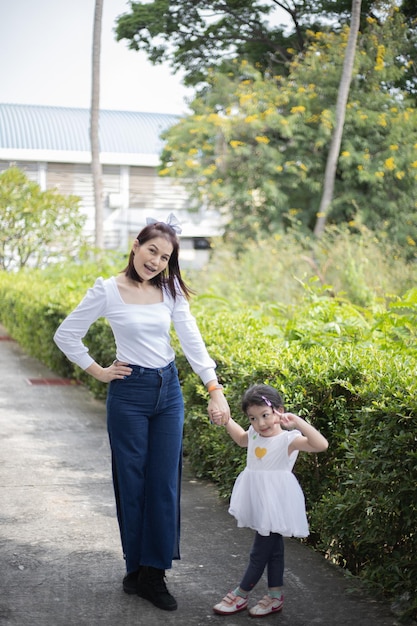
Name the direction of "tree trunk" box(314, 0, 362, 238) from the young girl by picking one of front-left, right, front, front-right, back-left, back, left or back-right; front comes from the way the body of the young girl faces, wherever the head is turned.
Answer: back-right

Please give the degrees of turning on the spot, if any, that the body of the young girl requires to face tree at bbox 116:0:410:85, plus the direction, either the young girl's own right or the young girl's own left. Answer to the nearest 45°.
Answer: approximately 135° to the young girl's own right

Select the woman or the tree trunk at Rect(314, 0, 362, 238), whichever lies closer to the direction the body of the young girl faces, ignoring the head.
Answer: the woman

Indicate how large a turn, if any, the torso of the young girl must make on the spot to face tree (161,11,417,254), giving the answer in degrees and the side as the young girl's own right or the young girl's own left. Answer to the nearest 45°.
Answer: approximately 135° to the young girl's own right

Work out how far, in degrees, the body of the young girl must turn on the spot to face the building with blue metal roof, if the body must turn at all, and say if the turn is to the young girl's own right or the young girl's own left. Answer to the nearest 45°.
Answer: approximately 135° to the young girl's own right

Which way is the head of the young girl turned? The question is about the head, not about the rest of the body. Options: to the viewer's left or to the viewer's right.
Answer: to the viewer's left

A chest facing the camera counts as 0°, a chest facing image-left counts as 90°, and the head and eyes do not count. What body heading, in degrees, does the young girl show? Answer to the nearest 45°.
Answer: approximately 45°

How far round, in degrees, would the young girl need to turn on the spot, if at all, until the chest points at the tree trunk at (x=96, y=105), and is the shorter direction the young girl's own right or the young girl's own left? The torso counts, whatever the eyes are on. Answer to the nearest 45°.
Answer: approximately 135° to the young girl's own right
